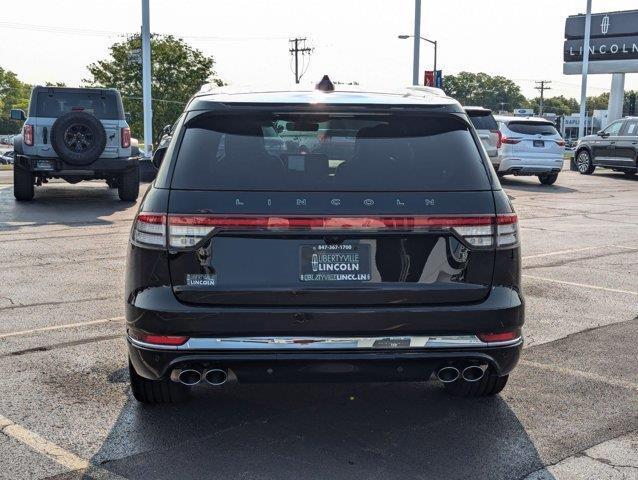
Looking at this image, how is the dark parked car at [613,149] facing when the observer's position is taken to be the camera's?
facing to the left of the viewer

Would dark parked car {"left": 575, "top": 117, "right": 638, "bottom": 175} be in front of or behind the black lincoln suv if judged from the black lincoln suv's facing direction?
in front

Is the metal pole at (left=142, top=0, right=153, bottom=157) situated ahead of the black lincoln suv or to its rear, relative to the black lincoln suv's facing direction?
ahead

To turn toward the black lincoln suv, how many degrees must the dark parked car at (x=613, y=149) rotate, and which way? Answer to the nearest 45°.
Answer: approximately 90° to its left

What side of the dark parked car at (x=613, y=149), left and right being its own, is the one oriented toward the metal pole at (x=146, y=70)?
front

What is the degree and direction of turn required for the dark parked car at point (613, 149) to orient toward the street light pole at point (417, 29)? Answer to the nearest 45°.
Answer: approximately 45° to its right

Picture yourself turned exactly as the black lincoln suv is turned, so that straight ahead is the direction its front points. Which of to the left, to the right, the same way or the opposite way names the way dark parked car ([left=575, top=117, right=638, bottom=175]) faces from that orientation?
to the left

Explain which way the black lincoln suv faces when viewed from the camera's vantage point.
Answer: facing away from the viewer

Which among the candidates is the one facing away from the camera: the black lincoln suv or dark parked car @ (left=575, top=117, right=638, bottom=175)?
the black lincoln suv

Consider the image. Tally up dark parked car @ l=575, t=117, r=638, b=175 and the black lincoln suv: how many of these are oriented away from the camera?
1

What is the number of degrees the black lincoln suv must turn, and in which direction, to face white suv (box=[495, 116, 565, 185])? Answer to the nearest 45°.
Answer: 0° — it already faces it

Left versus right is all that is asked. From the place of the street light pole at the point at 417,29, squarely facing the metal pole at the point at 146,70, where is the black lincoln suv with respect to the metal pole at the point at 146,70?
left

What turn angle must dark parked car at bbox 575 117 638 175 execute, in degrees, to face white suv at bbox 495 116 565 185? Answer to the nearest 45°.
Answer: approximately 45° to its left

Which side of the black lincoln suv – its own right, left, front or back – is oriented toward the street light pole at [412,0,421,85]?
front
